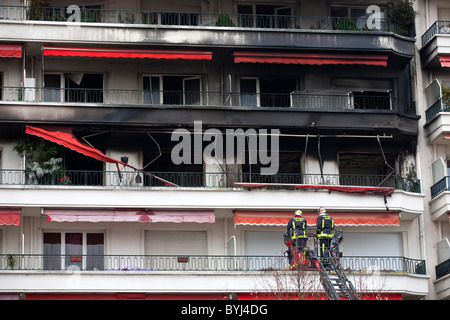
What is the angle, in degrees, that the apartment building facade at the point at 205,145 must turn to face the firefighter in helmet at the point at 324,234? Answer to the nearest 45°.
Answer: approximately 45° to its left

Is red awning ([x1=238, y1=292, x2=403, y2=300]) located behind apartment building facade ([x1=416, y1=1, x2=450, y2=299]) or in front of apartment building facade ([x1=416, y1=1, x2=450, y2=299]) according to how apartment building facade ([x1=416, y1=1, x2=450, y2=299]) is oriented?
in front

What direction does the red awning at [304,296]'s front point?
toward the camera

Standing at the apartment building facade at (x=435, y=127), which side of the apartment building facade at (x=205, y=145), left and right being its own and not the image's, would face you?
left

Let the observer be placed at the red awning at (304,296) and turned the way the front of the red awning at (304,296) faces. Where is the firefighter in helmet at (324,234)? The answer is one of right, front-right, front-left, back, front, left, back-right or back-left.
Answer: front

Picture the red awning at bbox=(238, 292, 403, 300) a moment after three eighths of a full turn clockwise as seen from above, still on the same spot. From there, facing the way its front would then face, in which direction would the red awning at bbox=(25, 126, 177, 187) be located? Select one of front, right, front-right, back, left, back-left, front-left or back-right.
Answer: front-left

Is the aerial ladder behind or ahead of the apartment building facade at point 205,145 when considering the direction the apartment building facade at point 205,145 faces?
ahead

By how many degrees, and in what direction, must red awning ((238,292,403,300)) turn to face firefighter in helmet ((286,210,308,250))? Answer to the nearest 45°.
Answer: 0° — it already faces them

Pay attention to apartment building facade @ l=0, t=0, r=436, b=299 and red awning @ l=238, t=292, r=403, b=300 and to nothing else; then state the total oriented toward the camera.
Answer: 2

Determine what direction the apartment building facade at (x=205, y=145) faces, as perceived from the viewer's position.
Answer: facing the viewer

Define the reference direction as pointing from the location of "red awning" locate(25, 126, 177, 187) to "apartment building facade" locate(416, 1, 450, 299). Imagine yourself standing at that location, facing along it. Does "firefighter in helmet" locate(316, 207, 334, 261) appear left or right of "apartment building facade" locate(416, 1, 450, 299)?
right

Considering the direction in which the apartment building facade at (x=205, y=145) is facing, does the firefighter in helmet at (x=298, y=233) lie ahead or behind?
ahead

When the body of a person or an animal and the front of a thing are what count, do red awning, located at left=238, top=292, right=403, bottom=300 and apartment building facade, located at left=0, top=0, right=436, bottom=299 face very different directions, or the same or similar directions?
same or similar directions
